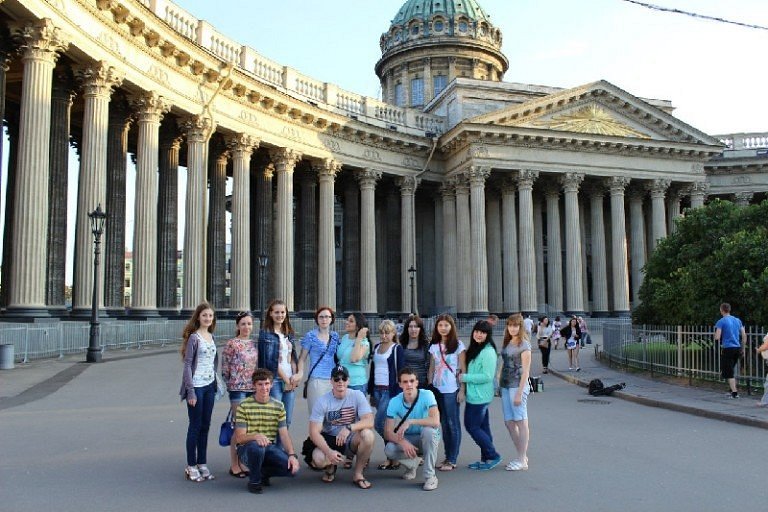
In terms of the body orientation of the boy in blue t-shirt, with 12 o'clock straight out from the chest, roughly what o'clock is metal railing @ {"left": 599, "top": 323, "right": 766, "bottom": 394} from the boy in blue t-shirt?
The metal railing is roughly at 7 o'clock from the boy in blue t-shirt.

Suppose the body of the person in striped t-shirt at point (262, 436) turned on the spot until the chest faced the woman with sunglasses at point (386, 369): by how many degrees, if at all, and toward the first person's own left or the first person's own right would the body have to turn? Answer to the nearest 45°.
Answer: approximately 135° to the first person's own left

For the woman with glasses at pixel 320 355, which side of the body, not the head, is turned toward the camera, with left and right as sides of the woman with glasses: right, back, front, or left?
front

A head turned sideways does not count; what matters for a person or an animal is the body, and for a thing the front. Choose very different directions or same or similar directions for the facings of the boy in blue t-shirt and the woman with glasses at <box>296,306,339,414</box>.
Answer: same or similar directions

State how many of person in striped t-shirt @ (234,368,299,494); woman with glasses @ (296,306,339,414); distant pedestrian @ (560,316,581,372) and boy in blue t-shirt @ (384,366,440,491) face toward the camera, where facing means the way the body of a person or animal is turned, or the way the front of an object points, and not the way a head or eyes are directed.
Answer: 4

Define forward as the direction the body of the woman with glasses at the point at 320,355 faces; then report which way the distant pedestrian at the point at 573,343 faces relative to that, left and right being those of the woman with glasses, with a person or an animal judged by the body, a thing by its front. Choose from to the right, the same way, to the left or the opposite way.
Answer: the same way

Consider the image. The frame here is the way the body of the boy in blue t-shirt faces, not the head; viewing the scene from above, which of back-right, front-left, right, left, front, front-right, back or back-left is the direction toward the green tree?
back-left

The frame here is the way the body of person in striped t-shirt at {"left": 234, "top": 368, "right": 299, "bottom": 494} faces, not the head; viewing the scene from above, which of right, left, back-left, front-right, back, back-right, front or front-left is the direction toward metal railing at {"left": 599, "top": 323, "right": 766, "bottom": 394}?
back-left

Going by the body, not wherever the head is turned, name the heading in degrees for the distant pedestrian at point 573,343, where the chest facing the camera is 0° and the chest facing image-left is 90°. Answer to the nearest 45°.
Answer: approximately 0°

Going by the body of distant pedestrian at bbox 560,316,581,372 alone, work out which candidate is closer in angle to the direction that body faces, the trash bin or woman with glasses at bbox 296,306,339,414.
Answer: the woman with glasses

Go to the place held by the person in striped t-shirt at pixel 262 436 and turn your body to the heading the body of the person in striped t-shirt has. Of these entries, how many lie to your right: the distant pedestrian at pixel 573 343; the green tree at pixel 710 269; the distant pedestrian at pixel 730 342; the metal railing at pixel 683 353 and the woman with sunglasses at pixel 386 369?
0

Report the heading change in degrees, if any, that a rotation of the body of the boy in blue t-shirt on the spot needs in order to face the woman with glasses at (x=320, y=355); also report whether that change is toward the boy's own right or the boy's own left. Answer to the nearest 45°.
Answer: approximately 135° to the boy's own right

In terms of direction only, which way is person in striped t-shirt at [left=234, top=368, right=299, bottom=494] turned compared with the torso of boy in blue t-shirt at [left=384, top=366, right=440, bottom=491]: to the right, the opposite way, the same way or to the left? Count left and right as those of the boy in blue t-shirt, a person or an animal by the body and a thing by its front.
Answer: the same way

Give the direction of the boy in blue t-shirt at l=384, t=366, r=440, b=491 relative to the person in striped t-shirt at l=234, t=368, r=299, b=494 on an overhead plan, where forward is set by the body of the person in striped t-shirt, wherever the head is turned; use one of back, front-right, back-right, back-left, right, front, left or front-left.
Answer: left

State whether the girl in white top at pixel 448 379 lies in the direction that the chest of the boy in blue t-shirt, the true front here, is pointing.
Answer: no

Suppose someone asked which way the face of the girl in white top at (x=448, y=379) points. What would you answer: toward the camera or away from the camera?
toward the camera

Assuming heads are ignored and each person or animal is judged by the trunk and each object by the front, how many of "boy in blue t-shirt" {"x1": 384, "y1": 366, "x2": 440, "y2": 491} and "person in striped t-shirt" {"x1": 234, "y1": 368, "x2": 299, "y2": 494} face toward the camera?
2

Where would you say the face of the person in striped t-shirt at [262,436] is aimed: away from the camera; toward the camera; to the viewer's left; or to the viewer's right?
toward the camera

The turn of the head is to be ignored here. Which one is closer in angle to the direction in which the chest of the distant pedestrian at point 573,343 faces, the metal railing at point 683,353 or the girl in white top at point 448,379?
the girl in white top

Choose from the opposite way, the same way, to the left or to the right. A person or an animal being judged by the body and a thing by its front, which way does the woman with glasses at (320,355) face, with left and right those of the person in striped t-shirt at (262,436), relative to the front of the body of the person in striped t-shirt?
the same way

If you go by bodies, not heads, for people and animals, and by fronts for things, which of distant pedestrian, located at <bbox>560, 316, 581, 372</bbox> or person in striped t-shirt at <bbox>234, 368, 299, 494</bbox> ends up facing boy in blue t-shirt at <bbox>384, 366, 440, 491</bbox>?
the distant pedestrian
